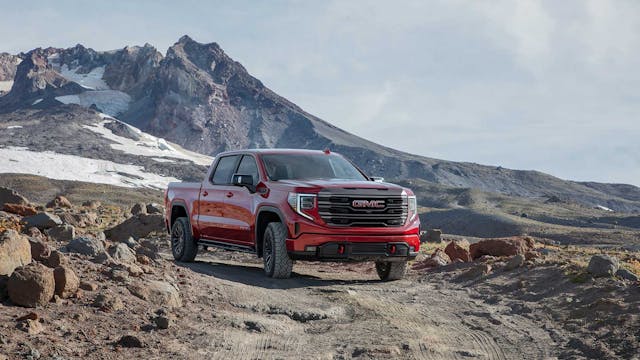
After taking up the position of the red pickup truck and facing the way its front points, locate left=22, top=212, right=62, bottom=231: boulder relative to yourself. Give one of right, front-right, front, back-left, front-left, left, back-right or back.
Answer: back

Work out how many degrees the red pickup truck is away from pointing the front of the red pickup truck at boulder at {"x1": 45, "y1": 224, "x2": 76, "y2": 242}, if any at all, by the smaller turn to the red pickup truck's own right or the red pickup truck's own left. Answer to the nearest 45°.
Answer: approximately 180°

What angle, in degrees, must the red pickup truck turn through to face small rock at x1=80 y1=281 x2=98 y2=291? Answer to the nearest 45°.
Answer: approximately 90° to its right

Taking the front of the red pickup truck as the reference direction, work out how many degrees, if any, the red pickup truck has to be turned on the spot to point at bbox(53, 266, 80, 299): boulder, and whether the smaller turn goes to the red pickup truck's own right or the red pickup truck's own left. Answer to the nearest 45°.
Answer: approximately 90° to the red pickup truck's own right

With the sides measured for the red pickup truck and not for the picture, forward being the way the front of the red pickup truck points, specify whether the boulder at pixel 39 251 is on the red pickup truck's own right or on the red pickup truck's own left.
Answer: on the red pickup truck's own right

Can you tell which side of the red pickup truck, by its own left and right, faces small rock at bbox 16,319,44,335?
right

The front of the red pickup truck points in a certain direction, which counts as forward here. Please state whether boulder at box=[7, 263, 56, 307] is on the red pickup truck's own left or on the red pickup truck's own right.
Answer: on the red pickup truck's own right

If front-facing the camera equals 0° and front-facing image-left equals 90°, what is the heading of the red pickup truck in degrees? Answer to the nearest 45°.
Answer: approximately 315°

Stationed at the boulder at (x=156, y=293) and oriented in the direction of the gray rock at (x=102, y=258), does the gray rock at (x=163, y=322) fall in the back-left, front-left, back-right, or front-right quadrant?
back-left

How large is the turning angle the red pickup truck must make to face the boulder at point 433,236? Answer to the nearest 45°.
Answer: approximately 135° to its left
